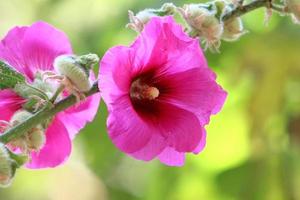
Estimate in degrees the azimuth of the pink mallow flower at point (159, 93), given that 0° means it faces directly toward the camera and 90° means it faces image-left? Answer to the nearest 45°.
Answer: approximately 315°
